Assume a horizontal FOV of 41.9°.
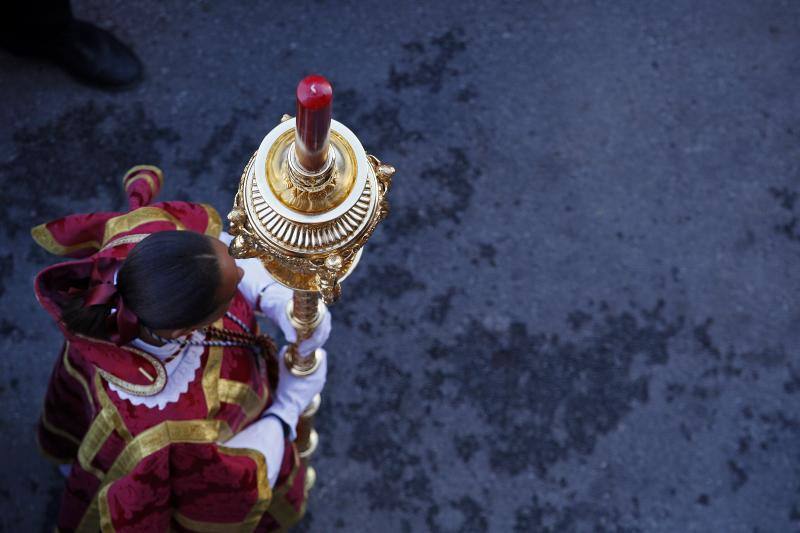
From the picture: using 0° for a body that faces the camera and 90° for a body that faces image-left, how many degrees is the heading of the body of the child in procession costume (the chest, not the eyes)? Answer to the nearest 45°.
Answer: approximately 270°

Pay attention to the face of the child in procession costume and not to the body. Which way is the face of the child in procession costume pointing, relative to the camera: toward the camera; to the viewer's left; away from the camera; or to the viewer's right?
to the viewer's right
